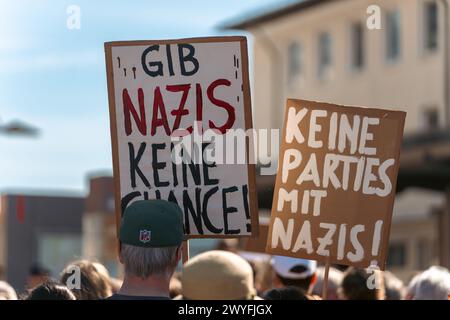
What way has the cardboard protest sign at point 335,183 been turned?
toward the camera
